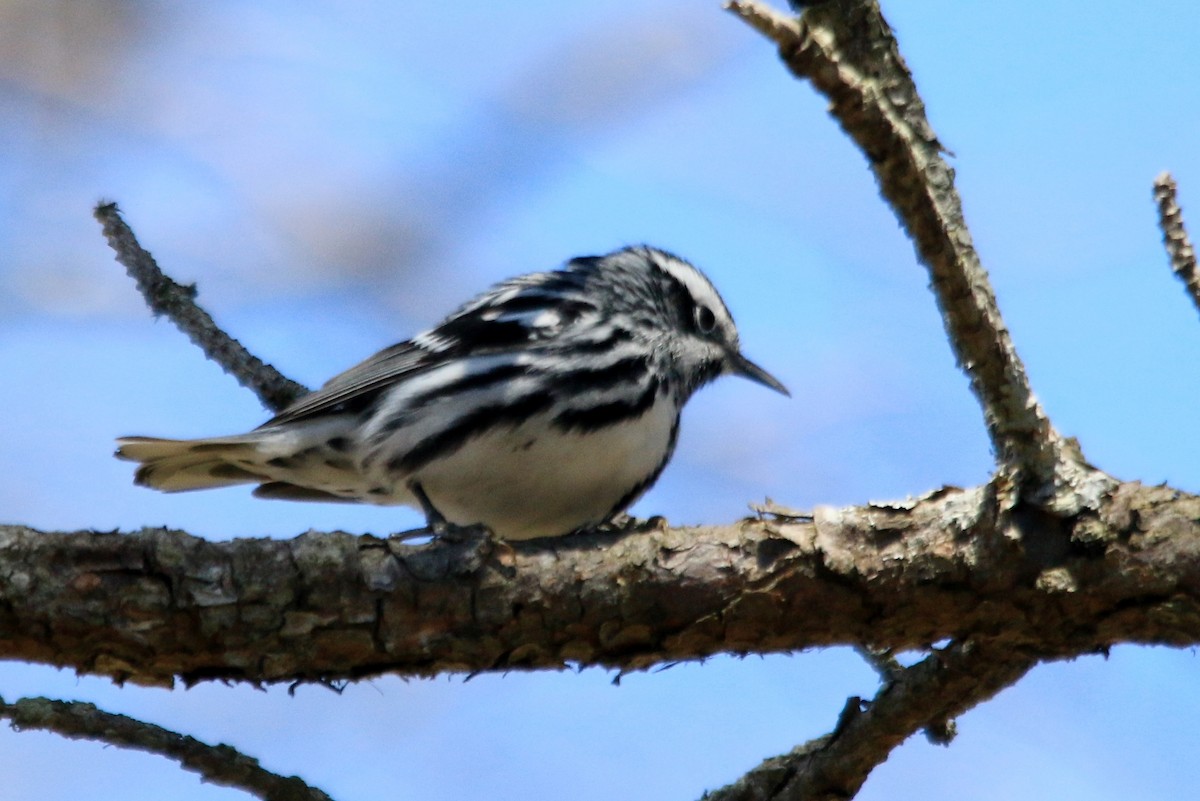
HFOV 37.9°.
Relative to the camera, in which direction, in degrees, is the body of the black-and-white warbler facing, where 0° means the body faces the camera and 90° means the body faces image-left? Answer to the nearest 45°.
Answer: approximately 270°

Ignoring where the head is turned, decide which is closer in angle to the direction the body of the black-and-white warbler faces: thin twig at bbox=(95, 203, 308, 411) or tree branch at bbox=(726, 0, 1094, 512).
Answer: the tree branch

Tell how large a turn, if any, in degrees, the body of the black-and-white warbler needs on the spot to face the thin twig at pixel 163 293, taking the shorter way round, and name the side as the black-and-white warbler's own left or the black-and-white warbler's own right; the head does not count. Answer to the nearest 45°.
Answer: approximately 180°

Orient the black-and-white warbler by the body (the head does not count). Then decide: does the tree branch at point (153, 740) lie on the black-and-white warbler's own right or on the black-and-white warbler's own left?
on the black-and-white warbler's own right
